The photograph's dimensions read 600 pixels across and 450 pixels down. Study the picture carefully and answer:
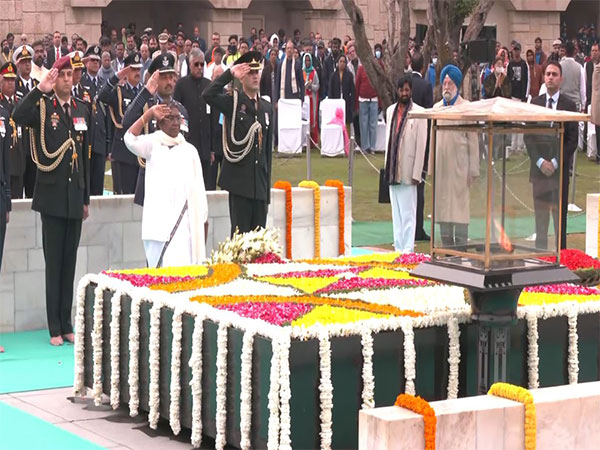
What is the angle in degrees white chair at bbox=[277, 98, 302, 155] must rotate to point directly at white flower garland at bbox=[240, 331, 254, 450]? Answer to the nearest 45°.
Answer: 0° — it already faces it

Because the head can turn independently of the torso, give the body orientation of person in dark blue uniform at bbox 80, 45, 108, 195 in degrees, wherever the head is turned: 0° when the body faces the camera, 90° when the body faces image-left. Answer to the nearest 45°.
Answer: approximately 315°

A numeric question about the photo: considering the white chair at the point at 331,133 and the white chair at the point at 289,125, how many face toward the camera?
2

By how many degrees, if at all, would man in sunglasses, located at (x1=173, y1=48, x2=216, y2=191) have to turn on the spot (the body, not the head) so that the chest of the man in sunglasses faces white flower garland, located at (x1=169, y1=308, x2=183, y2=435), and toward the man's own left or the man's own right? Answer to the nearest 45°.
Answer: approximately 45° to the man's own right

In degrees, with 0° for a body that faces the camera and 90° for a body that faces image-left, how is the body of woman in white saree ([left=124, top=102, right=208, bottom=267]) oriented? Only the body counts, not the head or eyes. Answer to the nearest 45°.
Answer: approximately 315°

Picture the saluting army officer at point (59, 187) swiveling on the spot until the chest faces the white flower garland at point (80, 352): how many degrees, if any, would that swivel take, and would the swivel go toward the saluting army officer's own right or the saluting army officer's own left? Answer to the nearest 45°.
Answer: approximately 45° to the saluting army officer's own right

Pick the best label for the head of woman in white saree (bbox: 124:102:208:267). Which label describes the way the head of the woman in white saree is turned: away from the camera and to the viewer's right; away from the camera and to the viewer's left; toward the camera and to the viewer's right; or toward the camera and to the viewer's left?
toward the camera and to the viewer's right

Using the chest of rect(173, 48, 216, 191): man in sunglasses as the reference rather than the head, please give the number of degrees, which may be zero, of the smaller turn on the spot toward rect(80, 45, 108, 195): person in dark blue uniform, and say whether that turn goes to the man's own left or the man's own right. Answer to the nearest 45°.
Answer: approximately 135° to the man's own right

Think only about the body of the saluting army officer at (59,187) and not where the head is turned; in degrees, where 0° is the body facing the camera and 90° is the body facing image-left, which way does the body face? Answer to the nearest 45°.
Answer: approximately 315°

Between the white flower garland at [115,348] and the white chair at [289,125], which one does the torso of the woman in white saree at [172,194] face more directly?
the white flower garland
